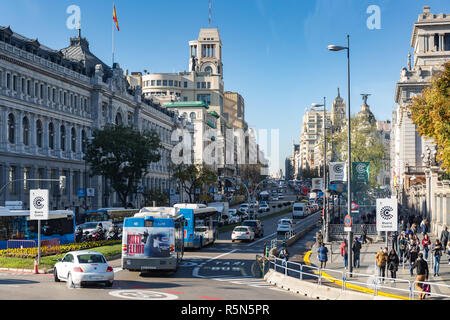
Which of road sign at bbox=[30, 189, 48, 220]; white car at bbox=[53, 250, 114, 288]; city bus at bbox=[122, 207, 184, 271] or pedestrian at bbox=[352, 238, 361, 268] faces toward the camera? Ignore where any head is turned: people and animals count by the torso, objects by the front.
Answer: the road sign

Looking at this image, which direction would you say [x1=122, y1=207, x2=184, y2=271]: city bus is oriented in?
away from the camera

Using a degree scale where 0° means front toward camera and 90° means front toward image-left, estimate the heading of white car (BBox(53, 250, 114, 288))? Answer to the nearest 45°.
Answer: approximately 135°

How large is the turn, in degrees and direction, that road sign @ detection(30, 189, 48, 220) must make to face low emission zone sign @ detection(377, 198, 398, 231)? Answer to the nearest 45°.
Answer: approximately 45° to its left
